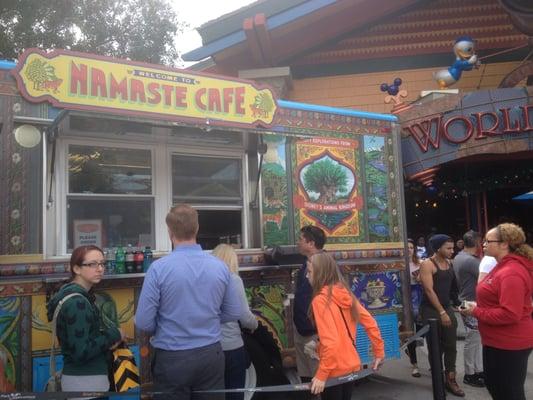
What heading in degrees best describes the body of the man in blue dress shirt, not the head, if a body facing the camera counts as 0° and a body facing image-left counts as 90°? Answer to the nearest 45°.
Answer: approximately 180°

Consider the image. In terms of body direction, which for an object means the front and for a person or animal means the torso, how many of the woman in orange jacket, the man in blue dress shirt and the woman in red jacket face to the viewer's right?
0

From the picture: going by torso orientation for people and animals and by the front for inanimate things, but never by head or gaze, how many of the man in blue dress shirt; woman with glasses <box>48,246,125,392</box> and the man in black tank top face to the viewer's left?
0

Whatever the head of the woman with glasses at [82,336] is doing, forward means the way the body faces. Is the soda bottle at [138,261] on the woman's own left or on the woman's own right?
on the woman's own left

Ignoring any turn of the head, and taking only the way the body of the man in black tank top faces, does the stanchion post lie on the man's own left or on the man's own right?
on the man's own right

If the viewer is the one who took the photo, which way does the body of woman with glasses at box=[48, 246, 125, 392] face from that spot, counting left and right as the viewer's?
facing to the right of the viewer

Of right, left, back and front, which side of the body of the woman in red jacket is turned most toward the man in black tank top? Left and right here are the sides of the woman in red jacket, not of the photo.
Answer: right

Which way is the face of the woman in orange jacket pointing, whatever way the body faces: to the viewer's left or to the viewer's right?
to the viewer's left

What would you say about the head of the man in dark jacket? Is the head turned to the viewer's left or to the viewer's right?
to the viewer's left

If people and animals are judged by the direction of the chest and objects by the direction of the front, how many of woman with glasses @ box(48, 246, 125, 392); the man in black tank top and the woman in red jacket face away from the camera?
0

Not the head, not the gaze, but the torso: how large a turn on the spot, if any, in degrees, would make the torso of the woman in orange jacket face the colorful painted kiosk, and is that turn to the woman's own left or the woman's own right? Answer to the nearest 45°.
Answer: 0° — they already face it

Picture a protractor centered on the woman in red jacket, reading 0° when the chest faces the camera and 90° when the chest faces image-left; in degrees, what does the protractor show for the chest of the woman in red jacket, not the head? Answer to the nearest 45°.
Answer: approximately 90°

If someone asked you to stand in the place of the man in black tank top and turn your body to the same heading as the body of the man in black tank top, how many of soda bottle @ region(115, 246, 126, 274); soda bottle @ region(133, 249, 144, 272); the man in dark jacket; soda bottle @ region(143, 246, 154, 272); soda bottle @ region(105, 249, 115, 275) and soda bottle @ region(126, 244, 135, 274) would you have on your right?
6

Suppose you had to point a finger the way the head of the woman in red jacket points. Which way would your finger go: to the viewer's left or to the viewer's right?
to the viewer's left

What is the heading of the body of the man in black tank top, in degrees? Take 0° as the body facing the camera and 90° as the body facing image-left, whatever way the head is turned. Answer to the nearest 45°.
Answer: approximately 315°

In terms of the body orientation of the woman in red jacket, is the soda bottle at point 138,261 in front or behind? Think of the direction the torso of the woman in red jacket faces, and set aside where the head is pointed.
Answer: in front
